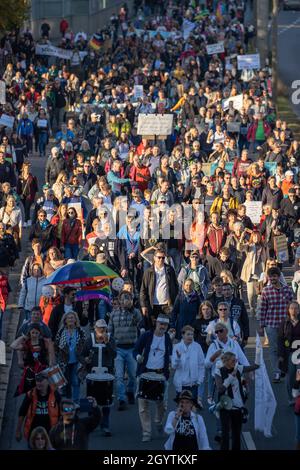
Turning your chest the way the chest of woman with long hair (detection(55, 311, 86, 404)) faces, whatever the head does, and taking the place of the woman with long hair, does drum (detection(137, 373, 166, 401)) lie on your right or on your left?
on your left

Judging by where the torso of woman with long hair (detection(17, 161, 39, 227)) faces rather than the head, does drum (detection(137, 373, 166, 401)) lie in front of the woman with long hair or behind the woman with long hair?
in front

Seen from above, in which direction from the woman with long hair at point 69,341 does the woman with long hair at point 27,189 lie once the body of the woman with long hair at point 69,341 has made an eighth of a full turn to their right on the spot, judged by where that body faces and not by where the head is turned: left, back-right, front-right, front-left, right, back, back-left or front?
back-right

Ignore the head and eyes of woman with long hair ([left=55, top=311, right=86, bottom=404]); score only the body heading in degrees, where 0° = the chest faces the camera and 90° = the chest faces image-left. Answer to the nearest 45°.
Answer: approximately 0°
